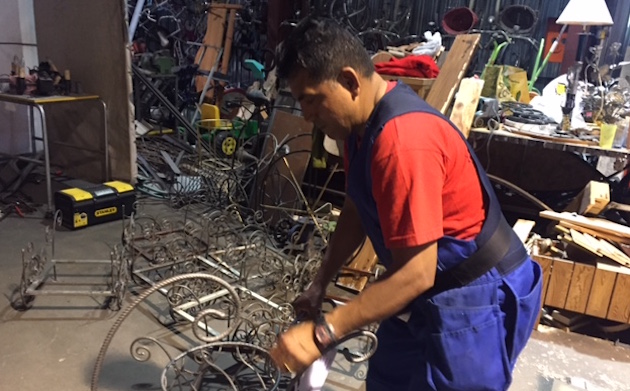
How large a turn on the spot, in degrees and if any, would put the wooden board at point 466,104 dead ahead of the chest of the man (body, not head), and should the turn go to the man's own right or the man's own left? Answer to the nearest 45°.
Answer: approximately 90° to the man's own right

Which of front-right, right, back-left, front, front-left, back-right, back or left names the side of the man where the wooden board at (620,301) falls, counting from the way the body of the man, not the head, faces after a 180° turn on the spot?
front-left

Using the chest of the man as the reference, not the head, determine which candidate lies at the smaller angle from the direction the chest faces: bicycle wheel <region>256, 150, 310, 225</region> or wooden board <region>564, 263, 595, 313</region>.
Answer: the bicycle wheel

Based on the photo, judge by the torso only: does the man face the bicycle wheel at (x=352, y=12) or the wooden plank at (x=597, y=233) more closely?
the bicycle wheel

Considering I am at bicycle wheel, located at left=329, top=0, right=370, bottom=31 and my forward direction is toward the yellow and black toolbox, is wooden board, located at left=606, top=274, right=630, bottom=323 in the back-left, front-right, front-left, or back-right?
front-left

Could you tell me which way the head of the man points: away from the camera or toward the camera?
toward the camera

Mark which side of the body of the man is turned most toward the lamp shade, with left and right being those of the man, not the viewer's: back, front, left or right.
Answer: right

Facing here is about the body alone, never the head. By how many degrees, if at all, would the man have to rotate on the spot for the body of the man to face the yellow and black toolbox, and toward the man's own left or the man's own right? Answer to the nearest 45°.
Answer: approximately 45° to the man's own right

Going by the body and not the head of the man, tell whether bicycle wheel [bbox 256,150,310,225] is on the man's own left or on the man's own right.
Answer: on the man's own right

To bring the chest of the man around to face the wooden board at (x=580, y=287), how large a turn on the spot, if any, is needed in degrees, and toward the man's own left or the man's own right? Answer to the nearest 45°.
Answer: approximately 135° to the man's own right

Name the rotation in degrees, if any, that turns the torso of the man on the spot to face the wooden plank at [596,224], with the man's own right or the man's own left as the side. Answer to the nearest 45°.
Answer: approximately 135° to the man's own right

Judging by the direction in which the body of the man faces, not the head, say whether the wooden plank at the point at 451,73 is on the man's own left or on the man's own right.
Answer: on the man's own right

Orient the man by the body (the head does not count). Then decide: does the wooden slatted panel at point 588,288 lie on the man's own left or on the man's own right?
on the man's own right

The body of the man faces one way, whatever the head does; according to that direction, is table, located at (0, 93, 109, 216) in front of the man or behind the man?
in front

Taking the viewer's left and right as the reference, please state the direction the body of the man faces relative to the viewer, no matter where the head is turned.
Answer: facing to the left of the viewer
